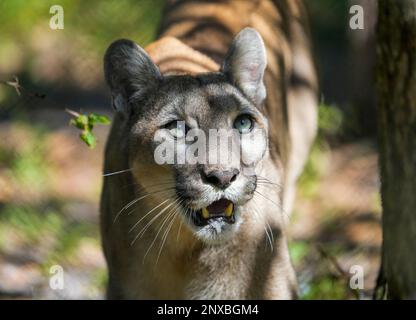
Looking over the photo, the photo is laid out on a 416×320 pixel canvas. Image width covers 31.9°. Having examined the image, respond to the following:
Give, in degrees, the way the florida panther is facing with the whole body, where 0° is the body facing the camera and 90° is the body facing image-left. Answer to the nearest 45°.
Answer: approximately 0°

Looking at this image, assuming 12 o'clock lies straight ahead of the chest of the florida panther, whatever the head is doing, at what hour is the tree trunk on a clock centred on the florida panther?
The tree trunk is roughly at 9 o'clock from the florida panther.
